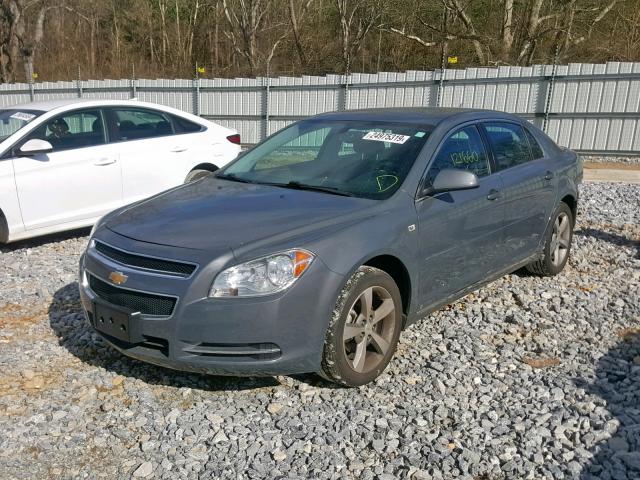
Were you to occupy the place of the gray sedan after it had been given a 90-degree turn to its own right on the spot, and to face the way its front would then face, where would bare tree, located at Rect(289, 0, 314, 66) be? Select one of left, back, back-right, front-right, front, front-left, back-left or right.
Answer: front-right

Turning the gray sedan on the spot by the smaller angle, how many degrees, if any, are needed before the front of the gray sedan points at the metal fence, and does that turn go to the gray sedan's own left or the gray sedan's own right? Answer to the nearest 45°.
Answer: approximately 135° to the gray sedan's own right

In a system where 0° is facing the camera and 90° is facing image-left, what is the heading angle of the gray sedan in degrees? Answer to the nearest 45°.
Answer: approximately 45°

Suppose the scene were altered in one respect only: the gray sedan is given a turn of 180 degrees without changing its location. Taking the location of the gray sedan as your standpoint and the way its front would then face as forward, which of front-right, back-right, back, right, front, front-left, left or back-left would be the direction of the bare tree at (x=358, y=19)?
front-left
